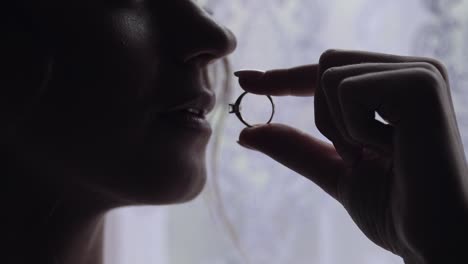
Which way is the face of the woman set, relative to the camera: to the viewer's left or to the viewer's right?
to the viewer's right
